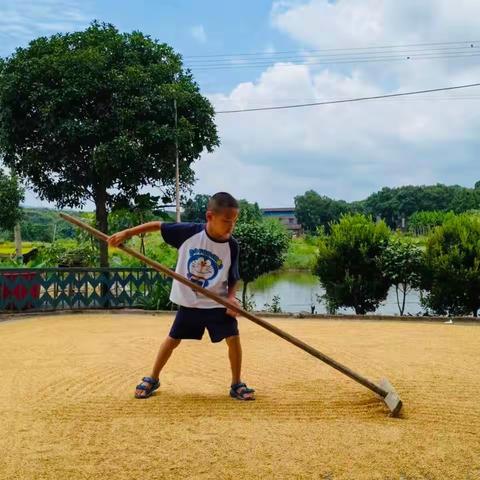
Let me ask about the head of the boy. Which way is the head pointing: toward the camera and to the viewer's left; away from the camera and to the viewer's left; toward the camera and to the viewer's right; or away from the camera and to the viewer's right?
toward the camera and to the viewer's right

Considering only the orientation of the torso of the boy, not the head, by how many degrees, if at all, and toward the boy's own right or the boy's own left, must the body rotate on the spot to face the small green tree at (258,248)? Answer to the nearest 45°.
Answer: approximately 135° to the boy's own left

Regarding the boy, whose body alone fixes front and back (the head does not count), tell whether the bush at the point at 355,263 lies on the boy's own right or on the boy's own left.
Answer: on the boy's own left

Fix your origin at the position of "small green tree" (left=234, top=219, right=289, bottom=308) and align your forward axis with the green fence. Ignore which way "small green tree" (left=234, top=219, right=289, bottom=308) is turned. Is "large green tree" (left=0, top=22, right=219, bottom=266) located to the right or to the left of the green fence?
right

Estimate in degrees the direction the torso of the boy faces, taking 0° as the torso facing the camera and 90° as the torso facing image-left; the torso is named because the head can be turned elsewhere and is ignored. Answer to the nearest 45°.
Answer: approximately 315°

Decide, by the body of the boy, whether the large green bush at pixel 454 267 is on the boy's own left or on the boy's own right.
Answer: on the boy's own left
